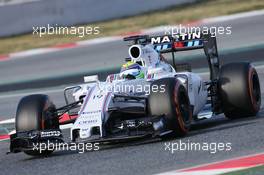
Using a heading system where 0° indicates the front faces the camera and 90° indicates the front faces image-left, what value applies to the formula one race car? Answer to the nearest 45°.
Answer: approximately 45°
